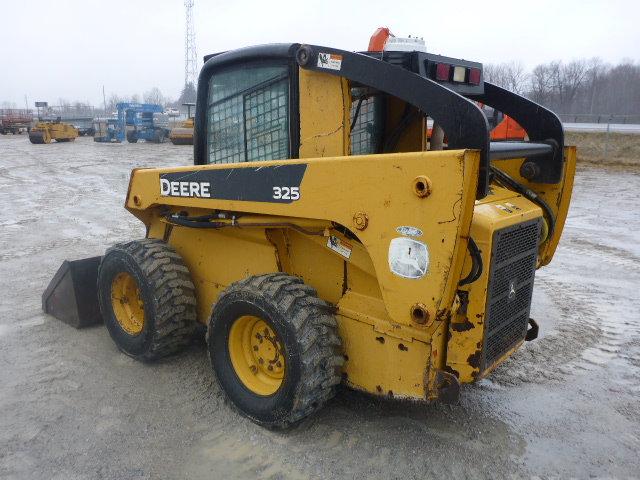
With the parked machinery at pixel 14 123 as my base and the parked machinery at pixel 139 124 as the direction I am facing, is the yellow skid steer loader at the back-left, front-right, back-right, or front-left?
front-right

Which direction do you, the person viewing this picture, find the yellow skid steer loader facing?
facing away from the viewer and to the left of the viewer

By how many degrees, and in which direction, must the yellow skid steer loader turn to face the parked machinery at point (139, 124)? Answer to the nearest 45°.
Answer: approximately 45° to its right

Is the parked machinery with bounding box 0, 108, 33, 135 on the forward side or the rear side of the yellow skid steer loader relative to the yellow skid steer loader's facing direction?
on the forward side

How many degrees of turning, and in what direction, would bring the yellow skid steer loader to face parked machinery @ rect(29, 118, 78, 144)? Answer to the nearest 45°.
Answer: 0° — it already faces it
